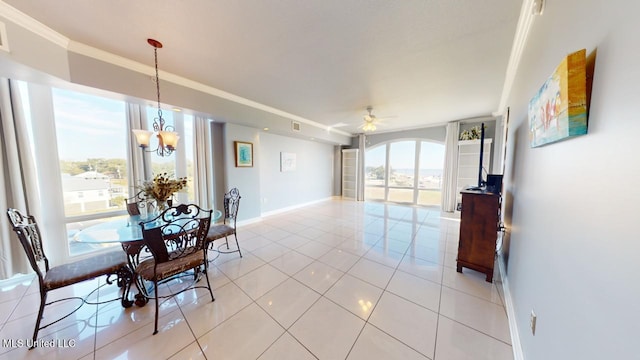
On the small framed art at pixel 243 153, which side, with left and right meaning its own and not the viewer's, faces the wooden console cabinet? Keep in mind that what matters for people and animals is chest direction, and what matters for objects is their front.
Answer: front

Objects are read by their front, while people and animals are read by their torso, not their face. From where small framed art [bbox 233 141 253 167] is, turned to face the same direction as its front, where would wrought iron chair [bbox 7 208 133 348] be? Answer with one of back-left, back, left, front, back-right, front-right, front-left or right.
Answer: right

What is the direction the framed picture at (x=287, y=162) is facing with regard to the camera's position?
facing the viewer and to the right of the viewer

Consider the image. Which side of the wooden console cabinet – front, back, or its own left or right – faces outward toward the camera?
left

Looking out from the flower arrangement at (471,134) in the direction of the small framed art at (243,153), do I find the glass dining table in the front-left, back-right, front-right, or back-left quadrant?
front-left

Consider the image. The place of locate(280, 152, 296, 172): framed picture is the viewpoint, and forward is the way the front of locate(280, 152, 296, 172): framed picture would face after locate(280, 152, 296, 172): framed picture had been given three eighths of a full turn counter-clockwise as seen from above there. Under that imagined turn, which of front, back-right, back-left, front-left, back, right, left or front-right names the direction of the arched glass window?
right

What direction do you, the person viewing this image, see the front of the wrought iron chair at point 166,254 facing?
facing away from the viewer and to the left of the viewer

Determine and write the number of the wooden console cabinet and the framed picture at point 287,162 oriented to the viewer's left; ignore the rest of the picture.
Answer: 1

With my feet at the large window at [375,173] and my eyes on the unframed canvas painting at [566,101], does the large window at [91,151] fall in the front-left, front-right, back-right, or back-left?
front-right

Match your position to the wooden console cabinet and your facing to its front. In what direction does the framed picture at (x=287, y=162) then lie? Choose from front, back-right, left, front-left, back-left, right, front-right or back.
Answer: front

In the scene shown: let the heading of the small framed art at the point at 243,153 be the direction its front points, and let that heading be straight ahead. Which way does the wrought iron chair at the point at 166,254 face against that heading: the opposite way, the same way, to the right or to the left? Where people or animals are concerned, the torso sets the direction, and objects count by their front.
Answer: the opposite way

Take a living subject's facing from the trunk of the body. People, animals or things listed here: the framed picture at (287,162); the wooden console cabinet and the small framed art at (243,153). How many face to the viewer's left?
1

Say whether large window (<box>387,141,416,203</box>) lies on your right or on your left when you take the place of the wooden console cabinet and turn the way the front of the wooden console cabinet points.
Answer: on your right
